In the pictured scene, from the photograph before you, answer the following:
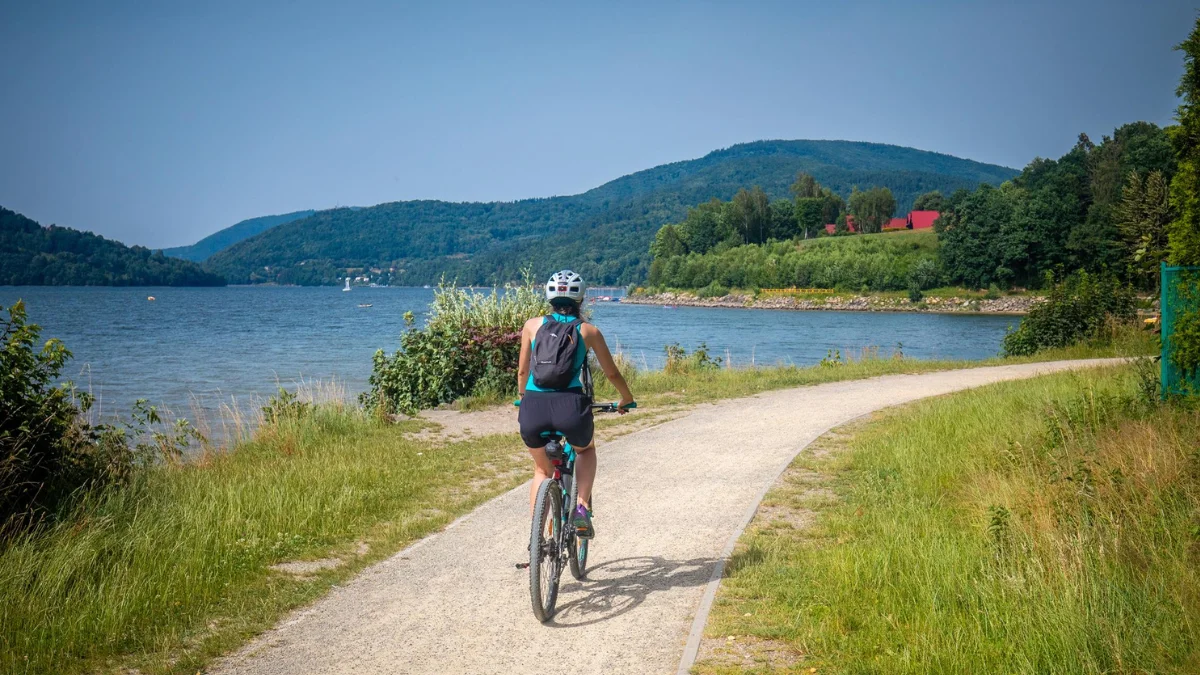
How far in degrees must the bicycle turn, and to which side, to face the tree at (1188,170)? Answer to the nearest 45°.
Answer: approximately 45° to its right

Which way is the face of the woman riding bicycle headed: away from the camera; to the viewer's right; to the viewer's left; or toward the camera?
away from the camera

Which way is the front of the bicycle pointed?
away from the camera

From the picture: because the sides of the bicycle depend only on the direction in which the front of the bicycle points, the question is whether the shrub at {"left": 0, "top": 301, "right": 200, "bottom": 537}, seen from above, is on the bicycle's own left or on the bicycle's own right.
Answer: on the bicycle's own left

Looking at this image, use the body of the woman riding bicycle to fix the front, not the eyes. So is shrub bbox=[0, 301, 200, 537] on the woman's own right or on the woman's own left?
on the woman's own left

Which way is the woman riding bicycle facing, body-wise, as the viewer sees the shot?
away from the camera

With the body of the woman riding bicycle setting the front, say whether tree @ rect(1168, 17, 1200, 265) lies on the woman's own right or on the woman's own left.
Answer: on the woman's own right
